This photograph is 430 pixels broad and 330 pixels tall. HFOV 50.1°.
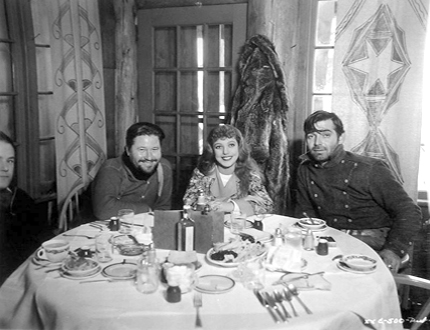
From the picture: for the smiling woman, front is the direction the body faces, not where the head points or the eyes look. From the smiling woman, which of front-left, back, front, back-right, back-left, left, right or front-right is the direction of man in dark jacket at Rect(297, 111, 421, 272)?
left

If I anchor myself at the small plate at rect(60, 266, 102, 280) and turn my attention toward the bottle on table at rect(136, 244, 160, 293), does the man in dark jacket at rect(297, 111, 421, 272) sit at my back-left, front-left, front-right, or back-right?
front-left

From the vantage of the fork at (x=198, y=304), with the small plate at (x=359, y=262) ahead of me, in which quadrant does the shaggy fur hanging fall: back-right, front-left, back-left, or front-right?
front-left

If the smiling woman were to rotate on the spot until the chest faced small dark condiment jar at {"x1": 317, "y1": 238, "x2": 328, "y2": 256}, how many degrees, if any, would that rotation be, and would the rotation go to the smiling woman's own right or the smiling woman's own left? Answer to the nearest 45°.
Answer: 0° — they already face it

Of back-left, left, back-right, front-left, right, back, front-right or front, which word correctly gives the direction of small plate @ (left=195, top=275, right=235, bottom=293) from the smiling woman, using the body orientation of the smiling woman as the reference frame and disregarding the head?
front

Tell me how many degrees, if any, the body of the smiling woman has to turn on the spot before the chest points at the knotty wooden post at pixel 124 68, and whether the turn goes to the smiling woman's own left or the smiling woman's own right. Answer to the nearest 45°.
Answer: approximately 135° to the smiling woman's own right

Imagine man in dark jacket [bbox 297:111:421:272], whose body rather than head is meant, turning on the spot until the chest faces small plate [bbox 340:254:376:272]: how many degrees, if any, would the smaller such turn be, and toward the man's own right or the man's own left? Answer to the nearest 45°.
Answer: approximately 45° to the man's own left

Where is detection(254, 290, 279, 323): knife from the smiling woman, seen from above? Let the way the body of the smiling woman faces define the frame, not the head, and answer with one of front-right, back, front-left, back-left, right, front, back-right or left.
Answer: front

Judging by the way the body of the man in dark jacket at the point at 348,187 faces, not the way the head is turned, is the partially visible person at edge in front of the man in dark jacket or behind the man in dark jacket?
in front

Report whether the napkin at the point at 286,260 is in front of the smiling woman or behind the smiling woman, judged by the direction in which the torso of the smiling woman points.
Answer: in front

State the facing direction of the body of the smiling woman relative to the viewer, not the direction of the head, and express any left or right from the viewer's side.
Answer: facing the viewer

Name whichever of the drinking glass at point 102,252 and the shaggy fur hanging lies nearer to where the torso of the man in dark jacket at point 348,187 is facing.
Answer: the drinking glass

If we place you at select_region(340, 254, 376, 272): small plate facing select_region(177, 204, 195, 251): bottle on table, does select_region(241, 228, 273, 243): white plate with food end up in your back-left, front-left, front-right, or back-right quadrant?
front-right

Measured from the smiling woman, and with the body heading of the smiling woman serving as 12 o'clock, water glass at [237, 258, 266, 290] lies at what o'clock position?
The water glass is roughly at 12 o'clock from the smiling woman.

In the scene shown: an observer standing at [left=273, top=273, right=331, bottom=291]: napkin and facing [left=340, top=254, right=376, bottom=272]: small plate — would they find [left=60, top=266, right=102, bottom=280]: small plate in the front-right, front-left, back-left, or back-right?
back-left
